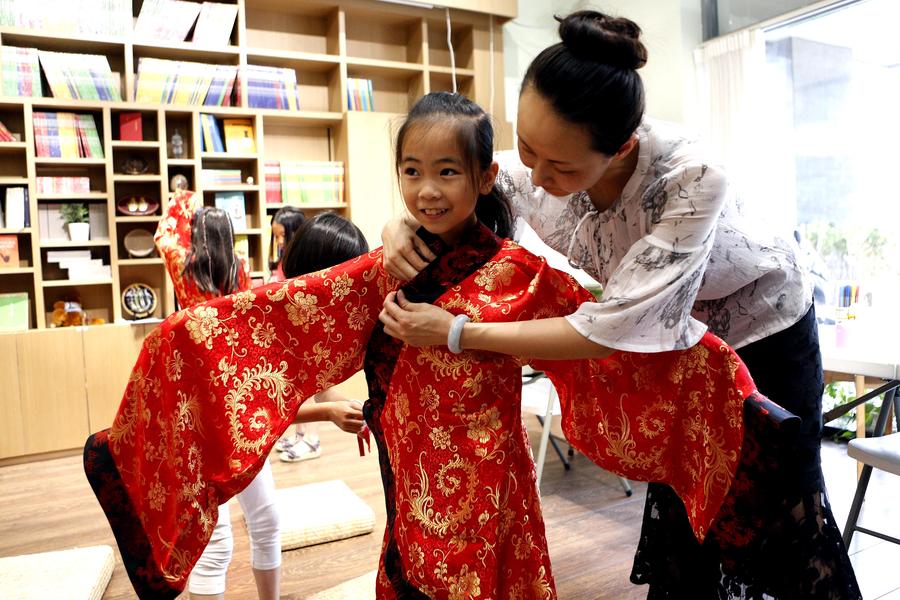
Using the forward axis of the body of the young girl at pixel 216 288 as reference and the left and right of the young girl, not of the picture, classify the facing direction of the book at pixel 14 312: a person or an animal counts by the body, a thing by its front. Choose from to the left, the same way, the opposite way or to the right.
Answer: the opposite way

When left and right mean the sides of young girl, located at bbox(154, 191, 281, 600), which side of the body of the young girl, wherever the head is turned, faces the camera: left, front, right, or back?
back

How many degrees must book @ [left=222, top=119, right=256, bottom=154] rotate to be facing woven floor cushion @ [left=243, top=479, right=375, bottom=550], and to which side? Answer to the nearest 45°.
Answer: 0° — it already faces it

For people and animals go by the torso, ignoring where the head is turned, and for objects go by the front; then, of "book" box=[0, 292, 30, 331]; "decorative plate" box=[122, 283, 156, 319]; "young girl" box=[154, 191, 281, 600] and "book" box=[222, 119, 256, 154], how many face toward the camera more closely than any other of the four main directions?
3

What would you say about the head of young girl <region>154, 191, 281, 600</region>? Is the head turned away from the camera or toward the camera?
away from the camera

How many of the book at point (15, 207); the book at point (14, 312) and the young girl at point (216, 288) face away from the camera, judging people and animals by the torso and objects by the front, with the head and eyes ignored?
1

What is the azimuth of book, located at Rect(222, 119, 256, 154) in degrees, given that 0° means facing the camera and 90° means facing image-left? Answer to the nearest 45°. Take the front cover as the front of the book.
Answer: approximately 0°
